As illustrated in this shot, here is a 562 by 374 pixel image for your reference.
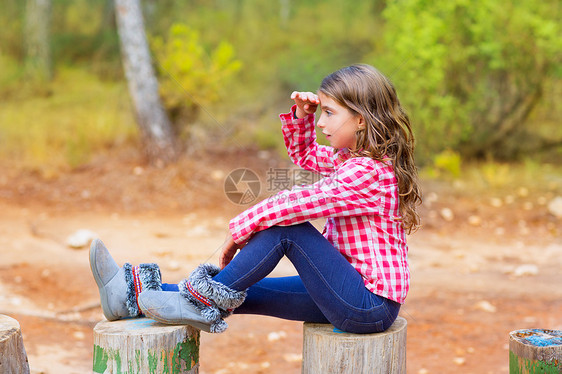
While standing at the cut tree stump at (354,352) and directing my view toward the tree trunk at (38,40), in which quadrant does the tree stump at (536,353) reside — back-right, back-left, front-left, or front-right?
back-right

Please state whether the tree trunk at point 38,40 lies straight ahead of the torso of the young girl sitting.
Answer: no

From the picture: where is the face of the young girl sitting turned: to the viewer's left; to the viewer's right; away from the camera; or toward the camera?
to the viewer's left

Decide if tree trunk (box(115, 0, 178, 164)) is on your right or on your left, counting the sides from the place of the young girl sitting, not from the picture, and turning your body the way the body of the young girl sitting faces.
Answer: on your right

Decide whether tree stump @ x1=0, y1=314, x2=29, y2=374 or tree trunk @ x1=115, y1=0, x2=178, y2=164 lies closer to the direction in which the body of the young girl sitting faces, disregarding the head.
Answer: the tree stump

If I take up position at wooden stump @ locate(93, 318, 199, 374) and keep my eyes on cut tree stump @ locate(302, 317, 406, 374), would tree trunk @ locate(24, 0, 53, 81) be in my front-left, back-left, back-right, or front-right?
back-left

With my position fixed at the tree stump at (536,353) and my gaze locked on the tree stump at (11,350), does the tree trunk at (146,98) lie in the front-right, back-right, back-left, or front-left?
front-right

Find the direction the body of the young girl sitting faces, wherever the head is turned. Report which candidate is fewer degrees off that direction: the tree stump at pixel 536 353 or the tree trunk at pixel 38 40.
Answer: the tree trunk

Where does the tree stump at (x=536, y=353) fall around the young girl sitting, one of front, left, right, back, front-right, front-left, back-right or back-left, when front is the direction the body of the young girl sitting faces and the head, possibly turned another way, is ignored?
back

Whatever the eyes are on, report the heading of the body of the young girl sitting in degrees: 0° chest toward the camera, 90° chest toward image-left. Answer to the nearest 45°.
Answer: approximately 90°

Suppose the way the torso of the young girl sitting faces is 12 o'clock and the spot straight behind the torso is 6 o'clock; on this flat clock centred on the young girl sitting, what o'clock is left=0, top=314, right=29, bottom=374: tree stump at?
The tree stump is roughly at 12 o'clock from the young girl sitting.
